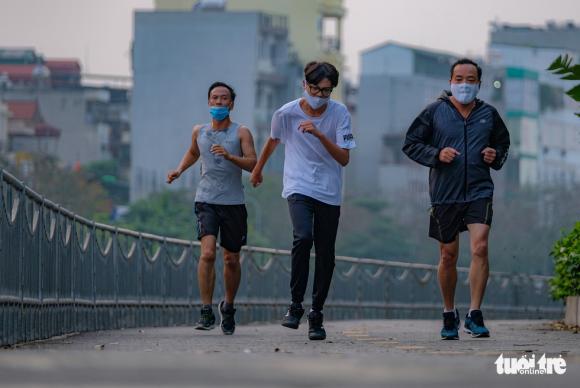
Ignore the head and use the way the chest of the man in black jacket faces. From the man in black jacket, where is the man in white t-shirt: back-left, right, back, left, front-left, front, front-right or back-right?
right

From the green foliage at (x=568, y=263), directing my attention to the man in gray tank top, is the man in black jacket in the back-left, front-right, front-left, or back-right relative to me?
front-left

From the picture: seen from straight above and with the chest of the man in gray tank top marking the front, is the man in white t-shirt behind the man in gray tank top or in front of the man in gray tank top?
in front

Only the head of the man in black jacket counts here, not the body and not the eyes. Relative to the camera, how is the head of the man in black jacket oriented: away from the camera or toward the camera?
toward the camera

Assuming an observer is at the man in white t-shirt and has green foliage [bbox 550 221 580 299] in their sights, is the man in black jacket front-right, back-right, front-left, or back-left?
front-right

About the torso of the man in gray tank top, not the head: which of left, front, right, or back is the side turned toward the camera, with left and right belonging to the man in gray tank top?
front

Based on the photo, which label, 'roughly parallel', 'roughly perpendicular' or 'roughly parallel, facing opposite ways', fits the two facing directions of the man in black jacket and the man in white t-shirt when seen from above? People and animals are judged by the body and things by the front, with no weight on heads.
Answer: roughly parallel

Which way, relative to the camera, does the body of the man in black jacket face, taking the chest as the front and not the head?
toward the camera

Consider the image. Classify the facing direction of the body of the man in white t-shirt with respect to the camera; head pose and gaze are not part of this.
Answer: toward the camera

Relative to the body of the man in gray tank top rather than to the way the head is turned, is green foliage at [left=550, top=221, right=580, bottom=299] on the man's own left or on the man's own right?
on the man's own left

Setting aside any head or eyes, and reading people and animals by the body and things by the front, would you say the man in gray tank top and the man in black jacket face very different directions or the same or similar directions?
same or similar directions

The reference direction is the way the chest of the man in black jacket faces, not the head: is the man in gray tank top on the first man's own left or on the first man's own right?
on the first man's own right

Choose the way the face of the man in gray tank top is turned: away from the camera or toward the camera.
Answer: toward the camera
